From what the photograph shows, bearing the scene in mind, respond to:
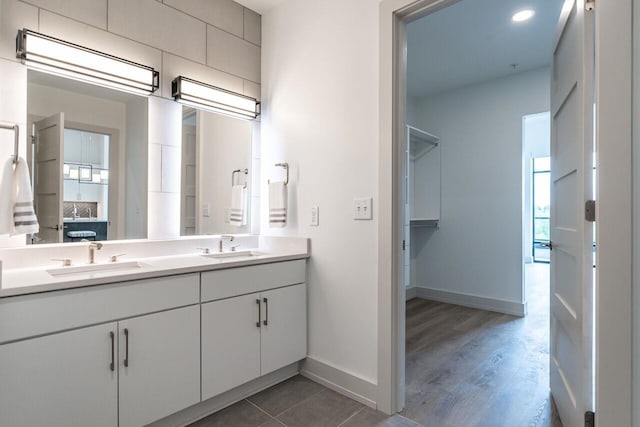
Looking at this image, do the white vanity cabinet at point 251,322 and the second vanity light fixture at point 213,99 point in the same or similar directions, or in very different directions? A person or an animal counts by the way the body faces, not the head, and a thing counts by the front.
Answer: same or similar directions

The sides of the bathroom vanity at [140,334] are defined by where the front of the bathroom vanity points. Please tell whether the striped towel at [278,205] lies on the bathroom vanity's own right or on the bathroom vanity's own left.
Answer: on the bathroom vanity's own left

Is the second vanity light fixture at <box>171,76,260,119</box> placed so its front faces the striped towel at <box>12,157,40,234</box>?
no

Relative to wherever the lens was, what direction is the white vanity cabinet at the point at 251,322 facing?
facing the viewer and to the right of the viewer

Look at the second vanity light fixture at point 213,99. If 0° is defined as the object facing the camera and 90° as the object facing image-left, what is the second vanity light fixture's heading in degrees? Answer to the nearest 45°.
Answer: approximately 315°

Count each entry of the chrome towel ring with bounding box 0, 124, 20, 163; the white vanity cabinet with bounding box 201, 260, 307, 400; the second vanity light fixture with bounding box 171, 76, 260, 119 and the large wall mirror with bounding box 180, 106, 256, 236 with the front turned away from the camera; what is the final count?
0

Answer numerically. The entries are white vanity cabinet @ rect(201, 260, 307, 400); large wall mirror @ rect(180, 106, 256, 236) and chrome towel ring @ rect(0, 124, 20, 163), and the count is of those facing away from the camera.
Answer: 0

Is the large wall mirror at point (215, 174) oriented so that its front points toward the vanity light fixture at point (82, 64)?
no

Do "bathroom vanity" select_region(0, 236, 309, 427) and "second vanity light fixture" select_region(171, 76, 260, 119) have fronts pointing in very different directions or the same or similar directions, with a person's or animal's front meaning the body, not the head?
same or similar directions

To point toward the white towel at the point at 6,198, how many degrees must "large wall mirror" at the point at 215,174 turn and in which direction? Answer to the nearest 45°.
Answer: approximately 90° to its right

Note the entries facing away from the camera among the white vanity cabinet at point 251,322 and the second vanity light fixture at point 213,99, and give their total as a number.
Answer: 0

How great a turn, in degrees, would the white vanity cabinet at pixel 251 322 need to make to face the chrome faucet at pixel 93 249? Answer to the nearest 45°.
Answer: approximately 135° to its right

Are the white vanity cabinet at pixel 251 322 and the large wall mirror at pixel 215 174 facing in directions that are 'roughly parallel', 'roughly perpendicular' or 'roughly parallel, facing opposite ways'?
roughly parallel
